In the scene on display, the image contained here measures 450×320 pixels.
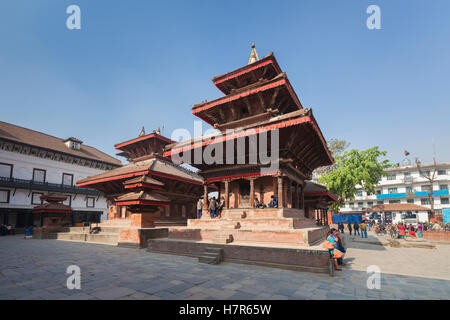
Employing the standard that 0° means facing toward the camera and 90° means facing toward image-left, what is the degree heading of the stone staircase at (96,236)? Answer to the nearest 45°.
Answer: approximately 45°

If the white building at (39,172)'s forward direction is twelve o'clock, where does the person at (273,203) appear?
The person is roughly at 1 o'clock from the white building.

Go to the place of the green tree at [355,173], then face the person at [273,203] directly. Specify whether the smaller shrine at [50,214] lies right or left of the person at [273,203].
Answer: right

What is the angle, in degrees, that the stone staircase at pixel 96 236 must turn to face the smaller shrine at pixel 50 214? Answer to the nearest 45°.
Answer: approximately 90° to its right

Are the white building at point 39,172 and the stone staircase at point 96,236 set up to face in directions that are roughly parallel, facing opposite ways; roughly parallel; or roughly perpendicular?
roughly perpendicular

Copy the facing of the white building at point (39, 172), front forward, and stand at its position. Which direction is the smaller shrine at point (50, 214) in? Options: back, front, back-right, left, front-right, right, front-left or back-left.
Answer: front-right

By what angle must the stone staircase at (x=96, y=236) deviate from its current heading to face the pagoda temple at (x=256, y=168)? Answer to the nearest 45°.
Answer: approximately 90° to its left

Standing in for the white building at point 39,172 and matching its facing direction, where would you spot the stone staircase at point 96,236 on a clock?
The stone staircase is roughly at 1 o'clock from the white building.

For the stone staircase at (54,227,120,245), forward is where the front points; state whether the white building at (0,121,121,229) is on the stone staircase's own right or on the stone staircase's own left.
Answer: on the stone staircase's own right
